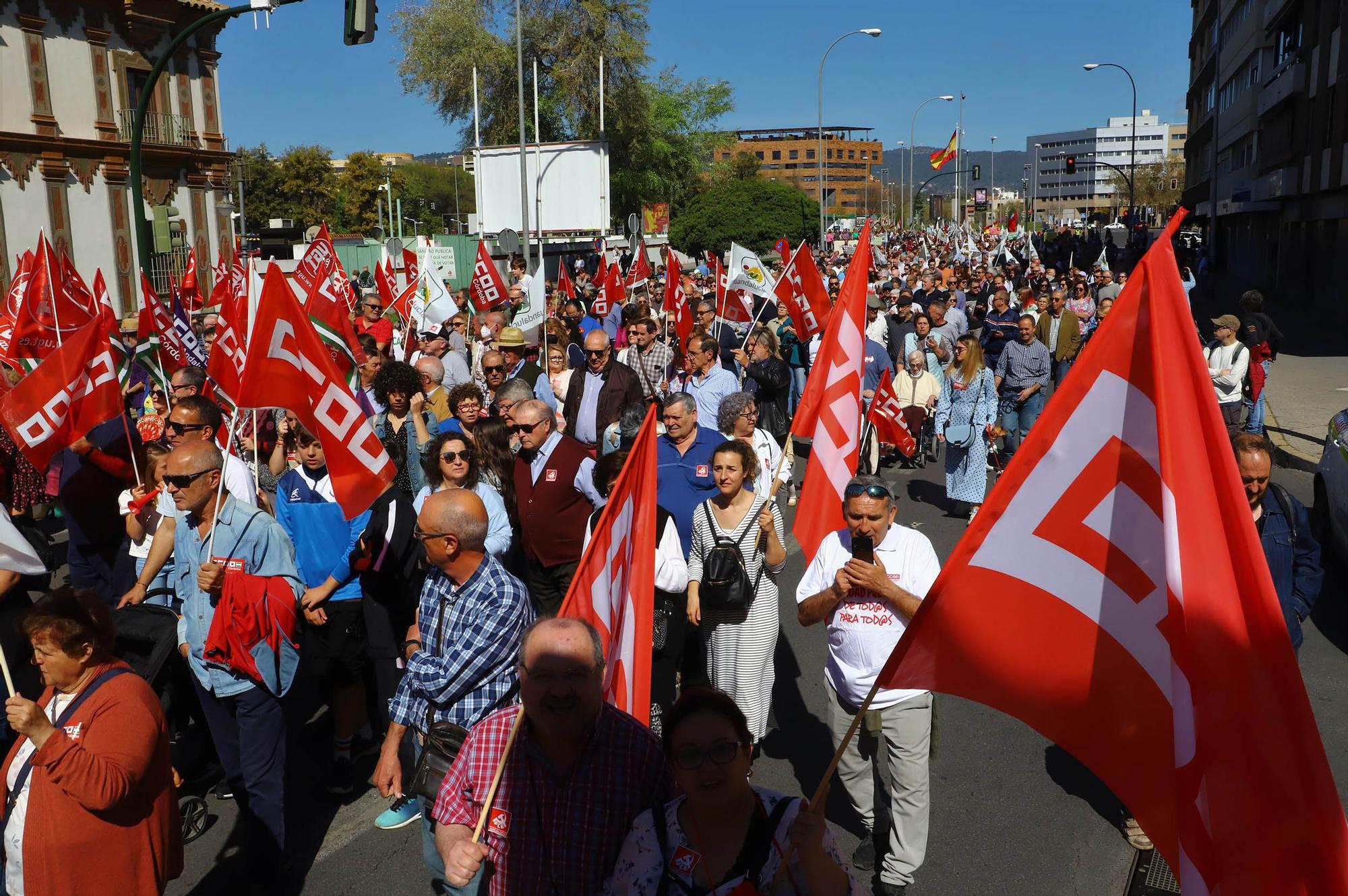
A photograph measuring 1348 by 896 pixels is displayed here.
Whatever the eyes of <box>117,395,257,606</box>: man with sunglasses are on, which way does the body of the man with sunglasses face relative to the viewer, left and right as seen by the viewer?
facing the viewer and to the left of the viewer

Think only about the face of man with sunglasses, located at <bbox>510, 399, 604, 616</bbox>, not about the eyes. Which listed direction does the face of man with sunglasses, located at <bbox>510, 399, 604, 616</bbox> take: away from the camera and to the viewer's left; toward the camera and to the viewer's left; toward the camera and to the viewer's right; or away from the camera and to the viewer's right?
toward the camera and to the viewer's left

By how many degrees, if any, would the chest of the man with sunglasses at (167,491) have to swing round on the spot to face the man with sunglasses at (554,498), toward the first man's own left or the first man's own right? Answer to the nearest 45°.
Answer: approximately 135° to the first man's own left

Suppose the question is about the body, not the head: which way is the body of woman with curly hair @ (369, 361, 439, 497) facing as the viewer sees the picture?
toward the camera

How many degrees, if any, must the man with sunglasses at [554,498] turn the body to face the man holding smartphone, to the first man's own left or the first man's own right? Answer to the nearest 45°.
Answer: approximately 90° to the first man's own left

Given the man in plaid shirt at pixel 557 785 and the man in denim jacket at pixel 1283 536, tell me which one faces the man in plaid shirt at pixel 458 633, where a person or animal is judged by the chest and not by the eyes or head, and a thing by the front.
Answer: the man in denim jacket

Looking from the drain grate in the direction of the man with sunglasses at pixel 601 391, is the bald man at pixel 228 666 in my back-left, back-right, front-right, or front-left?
front-left

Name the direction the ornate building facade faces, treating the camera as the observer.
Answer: facing the viewer and to the right of the viewer

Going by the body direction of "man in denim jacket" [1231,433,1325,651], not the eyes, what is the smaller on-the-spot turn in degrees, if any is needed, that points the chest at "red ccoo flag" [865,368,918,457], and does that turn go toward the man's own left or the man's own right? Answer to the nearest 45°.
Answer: approximately 90° to the man's own right

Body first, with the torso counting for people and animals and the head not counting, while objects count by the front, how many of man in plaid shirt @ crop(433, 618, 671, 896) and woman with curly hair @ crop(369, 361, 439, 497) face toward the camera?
2

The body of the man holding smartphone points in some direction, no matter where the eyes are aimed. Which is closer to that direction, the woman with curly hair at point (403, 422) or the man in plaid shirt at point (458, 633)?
the man in plaid shirt

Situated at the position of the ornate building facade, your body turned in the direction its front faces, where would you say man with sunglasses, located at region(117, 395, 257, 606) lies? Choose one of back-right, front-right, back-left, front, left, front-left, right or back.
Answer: front-right

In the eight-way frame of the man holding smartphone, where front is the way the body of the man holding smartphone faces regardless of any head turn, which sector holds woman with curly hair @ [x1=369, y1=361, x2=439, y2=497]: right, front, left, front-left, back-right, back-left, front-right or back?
back-right

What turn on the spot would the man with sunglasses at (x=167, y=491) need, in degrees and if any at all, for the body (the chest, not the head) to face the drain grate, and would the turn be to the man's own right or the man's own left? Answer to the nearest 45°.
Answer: approximately 90° to the man's own left

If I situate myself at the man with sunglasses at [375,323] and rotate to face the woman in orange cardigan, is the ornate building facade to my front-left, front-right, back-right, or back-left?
back-right

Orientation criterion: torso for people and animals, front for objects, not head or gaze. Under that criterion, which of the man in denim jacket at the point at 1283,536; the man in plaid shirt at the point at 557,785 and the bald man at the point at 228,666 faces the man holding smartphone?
the man in denim jacket

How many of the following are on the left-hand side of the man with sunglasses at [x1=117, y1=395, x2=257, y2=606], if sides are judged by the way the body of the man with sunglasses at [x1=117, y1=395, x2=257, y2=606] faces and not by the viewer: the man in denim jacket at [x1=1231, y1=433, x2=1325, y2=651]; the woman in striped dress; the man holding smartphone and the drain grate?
4

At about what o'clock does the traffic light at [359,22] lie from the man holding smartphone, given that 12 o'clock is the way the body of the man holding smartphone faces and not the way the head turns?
The traffic light is roughly at 5 o'clock from the man holding smartphone.
